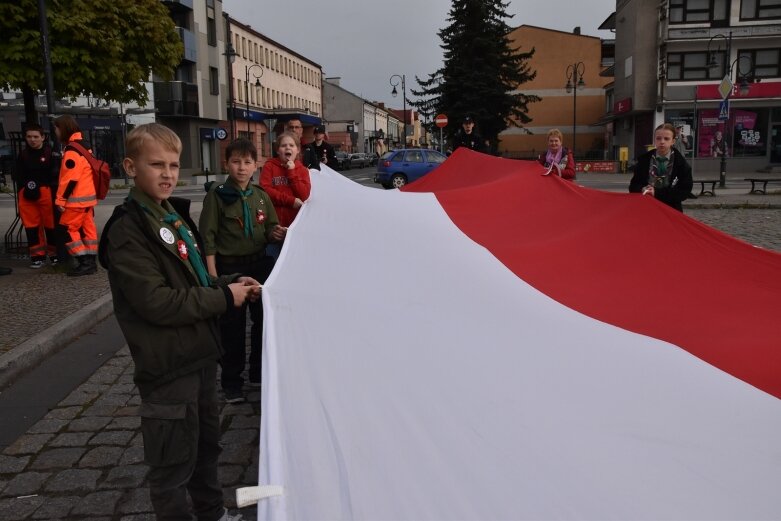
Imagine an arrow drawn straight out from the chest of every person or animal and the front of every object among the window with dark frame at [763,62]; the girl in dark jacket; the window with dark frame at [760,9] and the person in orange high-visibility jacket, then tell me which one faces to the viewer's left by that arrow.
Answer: the person in orange high-visibility jacket

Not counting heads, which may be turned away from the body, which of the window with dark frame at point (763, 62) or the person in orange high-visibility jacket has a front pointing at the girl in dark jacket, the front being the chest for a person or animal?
the window with dark frame

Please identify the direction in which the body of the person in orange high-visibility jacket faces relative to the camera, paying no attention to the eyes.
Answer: to the viewer's left

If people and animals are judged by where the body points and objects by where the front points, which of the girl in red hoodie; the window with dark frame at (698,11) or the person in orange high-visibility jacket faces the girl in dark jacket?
the window with dark frame

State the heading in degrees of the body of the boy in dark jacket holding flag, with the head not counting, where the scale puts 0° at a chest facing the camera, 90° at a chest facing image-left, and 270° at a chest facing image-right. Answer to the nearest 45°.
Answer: approximately 315°
